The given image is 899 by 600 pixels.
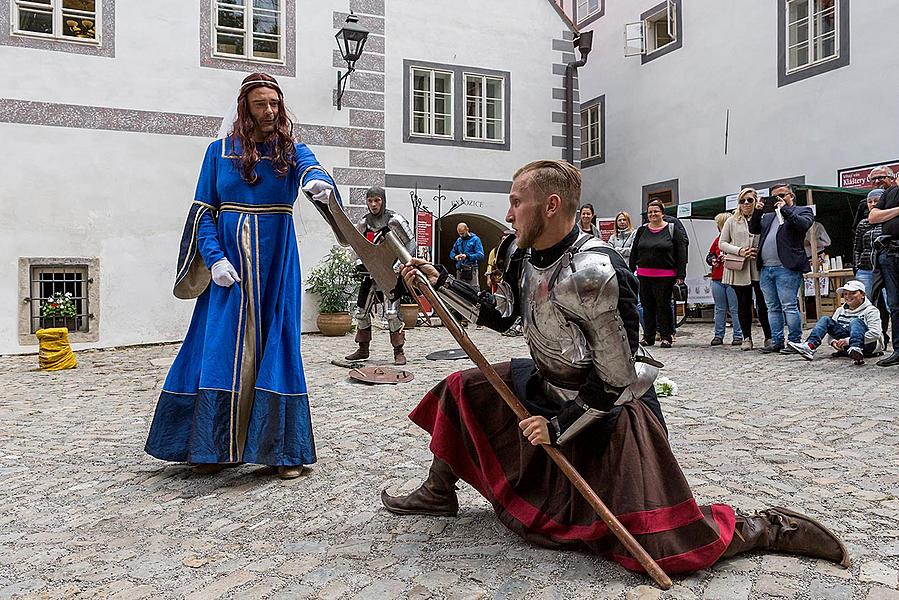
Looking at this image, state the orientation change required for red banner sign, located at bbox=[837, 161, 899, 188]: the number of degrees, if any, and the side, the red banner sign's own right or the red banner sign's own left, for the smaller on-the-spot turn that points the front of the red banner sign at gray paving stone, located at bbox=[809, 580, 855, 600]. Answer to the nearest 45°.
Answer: approximately 45° to the red banner sign's own left

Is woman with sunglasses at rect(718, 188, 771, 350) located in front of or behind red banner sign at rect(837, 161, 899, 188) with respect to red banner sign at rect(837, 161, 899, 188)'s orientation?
in front

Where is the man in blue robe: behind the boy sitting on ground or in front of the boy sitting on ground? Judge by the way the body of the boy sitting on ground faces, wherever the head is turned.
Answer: in front
